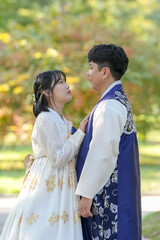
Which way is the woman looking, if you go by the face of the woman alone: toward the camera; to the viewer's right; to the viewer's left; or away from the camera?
to the viewer's right

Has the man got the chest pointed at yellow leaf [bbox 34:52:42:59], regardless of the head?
no

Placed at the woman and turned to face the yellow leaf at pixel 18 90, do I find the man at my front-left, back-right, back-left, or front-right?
back-right

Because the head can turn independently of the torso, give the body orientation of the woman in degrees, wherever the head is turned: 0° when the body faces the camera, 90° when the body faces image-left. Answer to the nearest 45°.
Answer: approximately 270°

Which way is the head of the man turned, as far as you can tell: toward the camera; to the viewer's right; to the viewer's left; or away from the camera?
to the viewer's left

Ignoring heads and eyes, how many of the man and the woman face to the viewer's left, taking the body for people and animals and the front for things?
1

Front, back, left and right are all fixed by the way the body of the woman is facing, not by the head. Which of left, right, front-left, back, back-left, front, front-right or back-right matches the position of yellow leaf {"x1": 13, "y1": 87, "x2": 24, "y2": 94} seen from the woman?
left

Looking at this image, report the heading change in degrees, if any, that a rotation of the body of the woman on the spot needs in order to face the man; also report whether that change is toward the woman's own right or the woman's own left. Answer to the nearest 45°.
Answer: approximately 45° to the woman's own right

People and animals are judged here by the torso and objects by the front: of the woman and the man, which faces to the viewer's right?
the woman

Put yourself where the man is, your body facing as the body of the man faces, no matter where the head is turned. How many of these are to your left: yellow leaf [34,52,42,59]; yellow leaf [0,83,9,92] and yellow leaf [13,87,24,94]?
0

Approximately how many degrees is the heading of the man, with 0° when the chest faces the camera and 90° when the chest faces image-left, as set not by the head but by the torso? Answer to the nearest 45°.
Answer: approximately 90°

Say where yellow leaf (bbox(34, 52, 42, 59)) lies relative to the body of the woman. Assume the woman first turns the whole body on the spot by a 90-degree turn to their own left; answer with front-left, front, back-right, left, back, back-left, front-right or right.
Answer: front

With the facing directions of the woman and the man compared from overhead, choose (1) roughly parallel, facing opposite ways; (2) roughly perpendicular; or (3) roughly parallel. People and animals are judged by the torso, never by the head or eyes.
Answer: roughly parallel, facing opposite ways

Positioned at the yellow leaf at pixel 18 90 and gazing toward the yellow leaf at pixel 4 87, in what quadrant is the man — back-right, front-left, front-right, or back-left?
back-left
